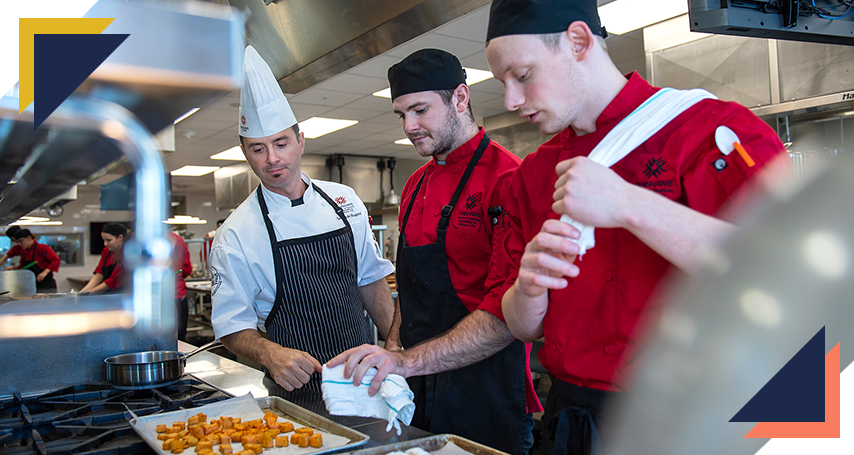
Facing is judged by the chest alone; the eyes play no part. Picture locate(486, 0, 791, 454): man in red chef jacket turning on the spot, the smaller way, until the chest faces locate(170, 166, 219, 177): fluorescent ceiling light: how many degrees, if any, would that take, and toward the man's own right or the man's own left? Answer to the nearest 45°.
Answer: approximately 90° to the man's own right

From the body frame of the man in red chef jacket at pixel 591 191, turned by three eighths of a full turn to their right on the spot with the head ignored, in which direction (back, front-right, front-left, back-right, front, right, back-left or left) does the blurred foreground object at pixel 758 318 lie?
back

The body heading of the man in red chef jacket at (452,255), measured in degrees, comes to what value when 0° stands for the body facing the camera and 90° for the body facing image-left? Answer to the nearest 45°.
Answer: approximately 45°

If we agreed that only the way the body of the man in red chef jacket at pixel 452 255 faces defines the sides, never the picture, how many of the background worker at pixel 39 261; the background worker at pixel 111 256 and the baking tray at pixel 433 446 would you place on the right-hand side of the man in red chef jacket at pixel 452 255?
2

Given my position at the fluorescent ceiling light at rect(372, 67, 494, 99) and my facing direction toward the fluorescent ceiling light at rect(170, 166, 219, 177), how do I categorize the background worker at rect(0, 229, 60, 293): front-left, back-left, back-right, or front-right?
front-left

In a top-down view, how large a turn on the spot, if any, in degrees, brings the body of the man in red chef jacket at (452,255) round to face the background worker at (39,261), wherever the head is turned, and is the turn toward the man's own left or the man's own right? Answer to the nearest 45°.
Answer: approximately 90° to the man's own right

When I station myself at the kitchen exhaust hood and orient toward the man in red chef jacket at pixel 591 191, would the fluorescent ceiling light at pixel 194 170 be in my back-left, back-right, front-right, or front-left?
back-left

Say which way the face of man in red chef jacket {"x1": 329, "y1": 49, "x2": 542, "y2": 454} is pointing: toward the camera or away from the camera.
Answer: toward the camera

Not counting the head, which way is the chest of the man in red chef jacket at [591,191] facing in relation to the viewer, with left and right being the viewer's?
facing the viewer and to the left of the viewer

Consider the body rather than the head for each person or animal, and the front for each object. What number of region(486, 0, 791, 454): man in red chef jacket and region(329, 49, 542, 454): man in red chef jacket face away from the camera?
0

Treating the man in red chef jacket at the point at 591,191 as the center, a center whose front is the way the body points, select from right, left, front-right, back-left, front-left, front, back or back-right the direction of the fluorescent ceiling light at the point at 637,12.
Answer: back-right

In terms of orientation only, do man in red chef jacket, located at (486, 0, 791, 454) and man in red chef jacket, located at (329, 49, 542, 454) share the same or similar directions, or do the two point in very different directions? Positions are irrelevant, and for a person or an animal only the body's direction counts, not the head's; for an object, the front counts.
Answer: same or similar directions

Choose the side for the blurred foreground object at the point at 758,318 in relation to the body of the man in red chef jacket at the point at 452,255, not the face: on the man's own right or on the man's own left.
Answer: on the man's own left

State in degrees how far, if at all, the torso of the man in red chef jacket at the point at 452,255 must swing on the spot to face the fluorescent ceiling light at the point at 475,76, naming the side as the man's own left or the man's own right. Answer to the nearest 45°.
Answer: approximately 135° to the man's own right

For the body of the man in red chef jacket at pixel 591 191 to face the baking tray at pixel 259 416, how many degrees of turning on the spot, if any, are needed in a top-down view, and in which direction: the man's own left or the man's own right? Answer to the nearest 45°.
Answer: approximately 45° to the man's own right

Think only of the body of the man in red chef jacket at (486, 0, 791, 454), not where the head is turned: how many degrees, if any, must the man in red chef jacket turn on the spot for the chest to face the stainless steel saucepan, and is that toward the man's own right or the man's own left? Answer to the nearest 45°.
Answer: approximately 45° to the man's own right
